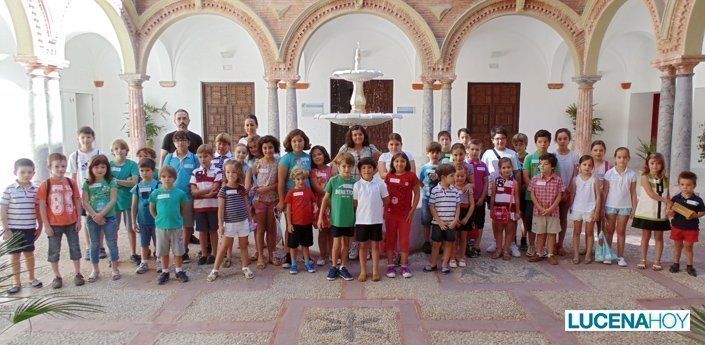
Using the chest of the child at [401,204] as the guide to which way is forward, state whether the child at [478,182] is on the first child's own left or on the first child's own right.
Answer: on the first child's own left

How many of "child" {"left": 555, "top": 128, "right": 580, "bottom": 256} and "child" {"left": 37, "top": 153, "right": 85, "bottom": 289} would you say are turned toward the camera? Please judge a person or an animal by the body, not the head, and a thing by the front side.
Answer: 2

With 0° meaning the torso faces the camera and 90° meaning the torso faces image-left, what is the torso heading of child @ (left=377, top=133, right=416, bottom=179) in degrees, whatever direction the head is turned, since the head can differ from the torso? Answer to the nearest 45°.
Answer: approximately 0°

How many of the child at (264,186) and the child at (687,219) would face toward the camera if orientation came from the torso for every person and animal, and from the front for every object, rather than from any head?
2

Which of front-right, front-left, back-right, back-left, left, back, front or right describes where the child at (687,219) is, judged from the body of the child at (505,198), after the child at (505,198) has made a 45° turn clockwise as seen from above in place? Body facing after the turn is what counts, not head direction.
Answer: back-left

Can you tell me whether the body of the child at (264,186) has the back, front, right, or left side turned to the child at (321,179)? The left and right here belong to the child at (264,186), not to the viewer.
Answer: left
